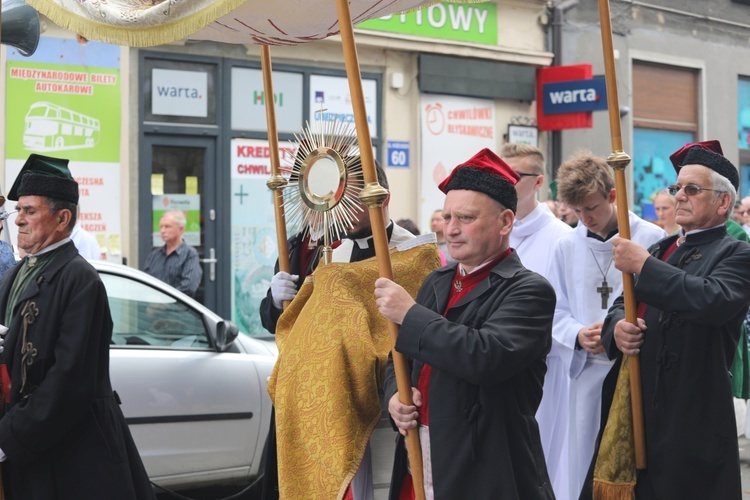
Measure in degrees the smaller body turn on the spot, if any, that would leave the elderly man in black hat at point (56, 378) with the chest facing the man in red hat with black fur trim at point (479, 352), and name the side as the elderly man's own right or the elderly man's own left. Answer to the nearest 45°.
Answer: approximately 90° to the elderly man's own left

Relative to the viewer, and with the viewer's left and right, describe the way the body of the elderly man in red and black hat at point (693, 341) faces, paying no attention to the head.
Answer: facing the viewer and to the left of the viewer

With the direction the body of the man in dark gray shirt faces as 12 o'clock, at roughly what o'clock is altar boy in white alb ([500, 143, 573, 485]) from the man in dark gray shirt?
The altar boy in white alb is roughly at 10 o'clock from the man in dark gray shirt.

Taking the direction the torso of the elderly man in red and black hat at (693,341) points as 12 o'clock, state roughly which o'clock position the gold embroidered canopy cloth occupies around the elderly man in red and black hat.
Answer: The gold embroidered canopy cloth is roughly at 1 o'clock from the elderly man in red and black hat.

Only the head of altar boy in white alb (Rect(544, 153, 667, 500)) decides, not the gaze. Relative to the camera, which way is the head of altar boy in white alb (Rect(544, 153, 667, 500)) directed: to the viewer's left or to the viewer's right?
to the viewer's left

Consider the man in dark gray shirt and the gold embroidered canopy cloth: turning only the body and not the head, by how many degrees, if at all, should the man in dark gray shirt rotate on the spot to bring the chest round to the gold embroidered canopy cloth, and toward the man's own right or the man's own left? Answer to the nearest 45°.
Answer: approximately 45° to the man's own left

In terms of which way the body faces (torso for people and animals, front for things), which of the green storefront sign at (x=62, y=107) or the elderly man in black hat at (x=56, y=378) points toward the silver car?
the green storefront sign

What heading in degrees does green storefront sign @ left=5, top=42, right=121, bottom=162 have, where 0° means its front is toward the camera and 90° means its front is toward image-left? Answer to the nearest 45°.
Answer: approximately 0°

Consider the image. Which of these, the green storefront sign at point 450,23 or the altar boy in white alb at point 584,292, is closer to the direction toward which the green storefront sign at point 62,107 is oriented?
the altar boy in white alb

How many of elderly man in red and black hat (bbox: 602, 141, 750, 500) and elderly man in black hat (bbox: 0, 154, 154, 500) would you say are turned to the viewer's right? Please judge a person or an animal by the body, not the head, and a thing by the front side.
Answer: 0

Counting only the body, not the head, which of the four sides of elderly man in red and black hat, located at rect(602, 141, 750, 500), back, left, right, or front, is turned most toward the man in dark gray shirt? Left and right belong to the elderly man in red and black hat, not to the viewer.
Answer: right
